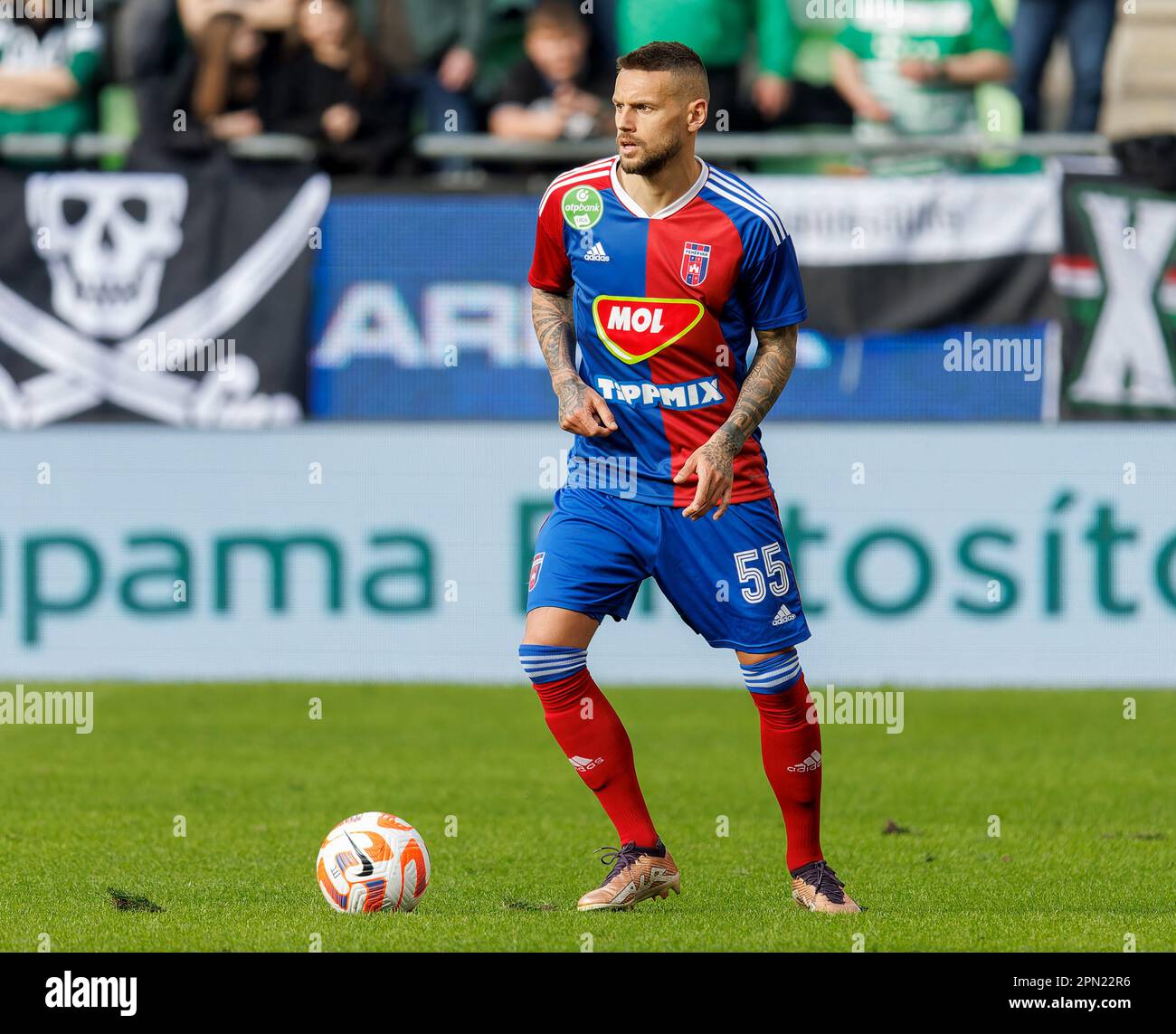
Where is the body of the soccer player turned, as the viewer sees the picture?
toward the camera

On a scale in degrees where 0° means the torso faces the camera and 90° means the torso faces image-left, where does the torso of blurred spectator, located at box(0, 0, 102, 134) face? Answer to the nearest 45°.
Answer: approximately 0°

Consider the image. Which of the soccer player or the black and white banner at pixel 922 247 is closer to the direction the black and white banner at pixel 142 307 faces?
the soccer player

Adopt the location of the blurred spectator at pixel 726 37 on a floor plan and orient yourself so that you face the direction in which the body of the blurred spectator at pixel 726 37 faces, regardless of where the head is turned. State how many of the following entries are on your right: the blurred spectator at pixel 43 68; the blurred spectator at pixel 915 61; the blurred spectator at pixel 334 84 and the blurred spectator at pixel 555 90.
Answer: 3

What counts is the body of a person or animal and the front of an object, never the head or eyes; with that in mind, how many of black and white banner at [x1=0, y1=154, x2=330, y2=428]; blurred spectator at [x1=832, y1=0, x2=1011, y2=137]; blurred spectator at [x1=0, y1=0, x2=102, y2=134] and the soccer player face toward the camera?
4

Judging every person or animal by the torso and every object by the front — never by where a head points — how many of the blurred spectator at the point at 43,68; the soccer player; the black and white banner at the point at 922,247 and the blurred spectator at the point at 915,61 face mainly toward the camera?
4

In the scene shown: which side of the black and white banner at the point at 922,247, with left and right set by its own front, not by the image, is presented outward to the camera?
front

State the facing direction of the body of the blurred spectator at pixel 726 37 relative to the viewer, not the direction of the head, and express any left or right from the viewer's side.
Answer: facing the viewer

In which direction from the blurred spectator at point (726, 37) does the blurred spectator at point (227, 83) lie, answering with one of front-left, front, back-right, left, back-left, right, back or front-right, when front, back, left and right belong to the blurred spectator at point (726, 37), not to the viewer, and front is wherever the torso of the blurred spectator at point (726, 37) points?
right

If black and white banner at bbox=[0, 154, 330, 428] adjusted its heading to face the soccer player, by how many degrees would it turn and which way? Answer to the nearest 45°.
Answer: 0° — it already faces them

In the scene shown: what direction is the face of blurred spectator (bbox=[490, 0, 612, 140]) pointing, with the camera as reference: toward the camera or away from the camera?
toward the camera

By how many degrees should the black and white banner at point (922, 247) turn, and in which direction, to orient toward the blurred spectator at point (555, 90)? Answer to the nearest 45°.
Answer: approximately 90° to its right

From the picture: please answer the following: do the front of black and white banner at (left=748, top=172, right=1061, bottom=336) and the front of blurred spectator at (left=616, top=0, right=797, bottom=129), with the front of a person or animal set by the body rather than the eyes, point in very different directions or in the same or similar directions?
same or similar directions

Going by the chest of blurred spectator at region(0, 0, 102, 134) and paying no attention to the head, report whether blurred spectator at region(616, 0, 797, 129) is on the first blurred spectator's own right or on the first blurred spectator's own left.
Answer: on the first blurred spectator's own left

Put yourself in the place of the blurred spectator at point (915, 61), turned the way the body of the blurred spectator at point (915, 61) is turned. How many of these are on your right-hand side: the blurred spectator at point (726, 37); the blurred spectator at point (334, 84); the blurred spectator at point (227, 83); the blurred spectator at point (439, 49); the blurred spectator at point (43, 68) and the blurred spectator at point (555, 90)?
6
